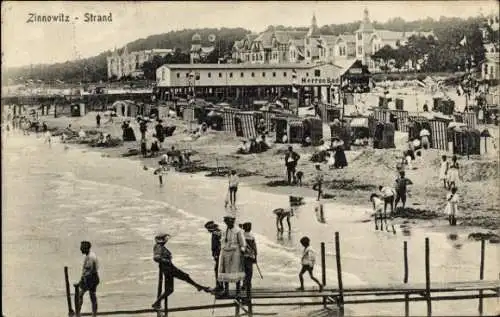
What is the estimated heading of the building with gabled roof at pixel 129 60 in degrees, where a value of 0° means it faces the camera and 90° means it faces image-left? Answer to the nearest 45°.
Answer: approximately 0°

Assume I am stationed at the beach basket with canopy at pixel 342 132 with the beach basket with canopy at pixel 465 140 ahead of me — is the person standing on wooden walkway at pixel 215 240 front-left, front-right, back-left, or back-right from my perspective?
back-right

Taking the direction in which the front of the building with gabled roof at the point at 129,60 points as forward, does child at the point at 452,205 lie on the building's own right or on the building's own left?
on the building's own left

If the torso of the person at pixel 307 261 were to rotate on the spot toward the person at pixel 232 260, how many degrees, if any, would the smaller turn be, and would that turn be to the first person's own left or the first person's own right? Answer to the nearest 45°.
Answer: approximately 45° to the first person's own left
